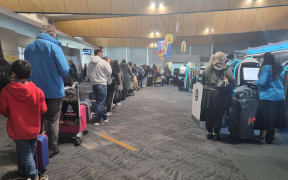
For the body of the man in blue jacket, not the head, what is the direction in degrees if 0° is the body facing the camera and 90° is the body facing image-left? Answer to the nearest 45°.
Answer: approximately 225°

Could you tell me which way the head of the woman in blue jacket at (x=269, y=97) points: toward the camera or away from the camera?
away from the camera

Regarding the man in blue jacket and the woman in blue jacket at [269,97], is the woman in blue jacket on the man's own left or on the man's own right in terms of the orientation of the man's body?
on the man's own right

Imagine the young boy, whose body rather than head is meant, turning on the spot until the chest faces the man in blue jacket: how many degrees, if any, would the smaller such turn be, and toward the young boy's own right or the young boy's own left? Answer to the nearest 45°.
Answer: approximately 45° to the young boy's own right

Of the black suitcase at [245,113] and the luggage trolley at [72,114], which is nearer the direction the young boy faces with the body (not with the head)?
the luggage trolley

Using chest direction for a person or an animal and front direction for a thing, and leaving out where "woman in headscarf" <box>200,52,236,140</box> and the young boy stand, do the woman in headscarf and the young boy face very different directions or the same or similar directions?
very different directions

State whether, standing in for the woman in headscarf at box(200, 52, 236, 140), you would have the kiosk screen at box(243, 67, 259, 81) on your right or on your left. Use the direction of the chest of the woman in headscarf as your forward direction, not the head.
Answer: on your left

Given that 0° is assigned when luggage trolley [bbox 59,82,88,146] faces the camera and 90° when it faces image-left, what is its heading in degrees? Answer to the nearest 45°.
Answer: approximately 225°

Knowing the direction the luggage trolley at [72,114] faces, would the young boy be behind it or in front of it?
behind

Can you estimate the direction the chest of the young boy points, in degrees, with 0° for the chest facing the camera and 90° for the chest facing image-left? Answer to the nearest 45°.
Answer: approximately 180°

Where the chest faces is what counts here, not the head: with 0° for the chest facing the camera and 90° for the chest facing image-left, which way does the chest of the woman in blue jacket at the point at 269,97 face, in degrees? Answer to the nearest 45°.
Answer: approximately 135°
